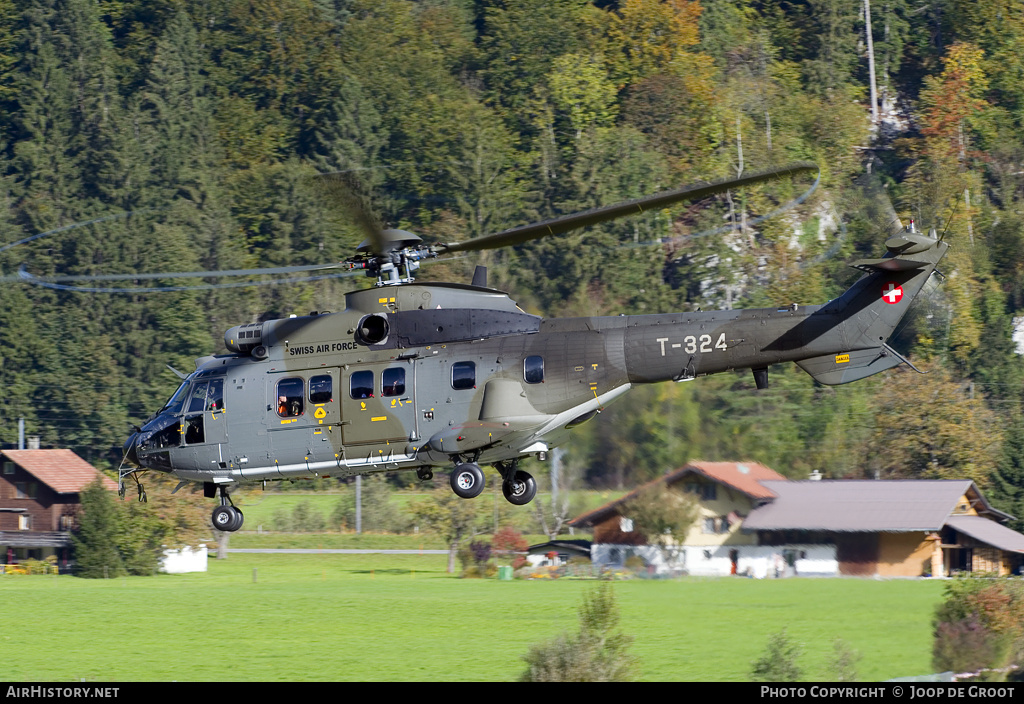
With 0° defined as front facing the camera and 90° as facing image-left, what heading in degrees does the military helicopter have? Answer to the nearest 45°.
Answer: approximately 90°
